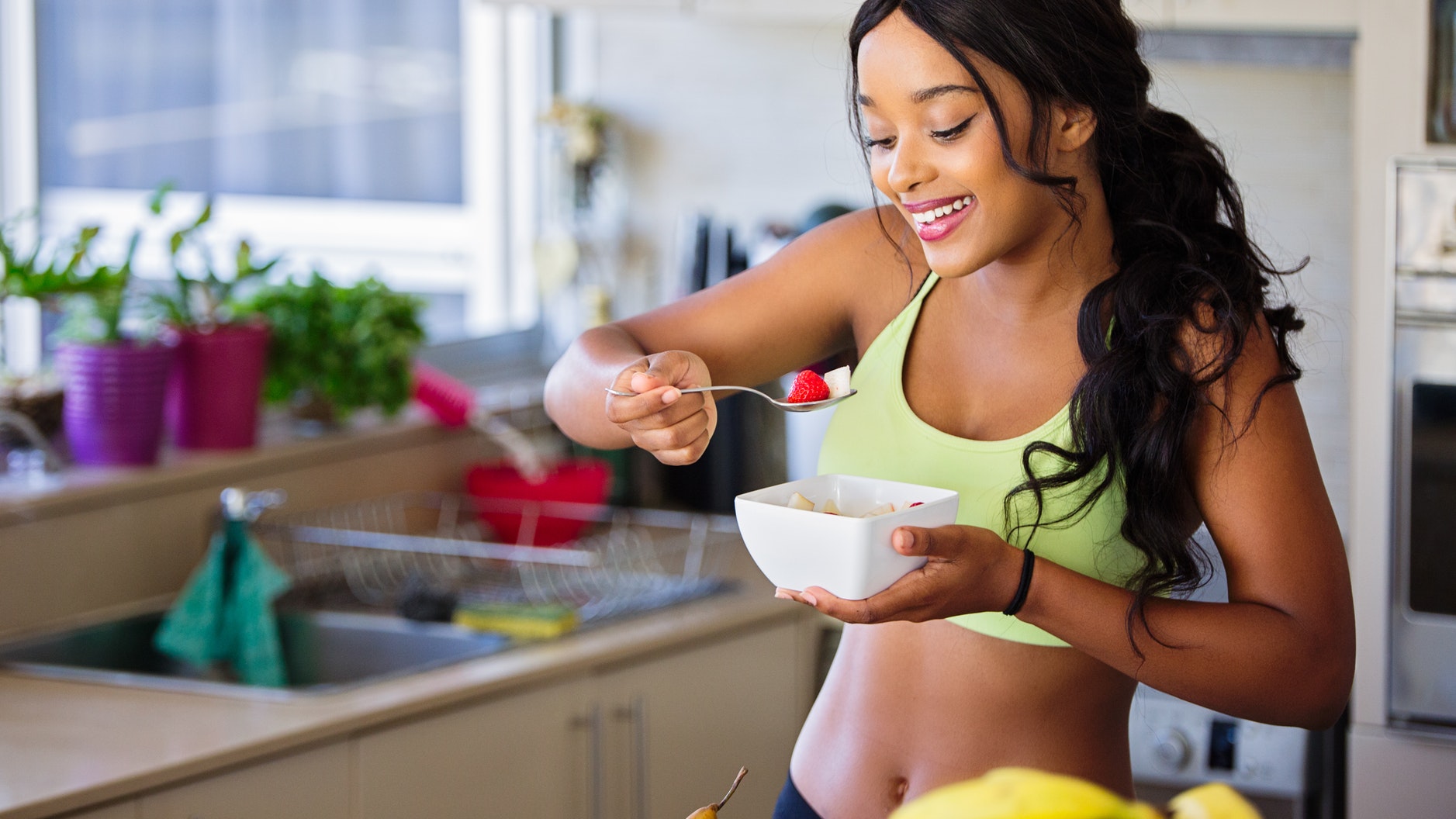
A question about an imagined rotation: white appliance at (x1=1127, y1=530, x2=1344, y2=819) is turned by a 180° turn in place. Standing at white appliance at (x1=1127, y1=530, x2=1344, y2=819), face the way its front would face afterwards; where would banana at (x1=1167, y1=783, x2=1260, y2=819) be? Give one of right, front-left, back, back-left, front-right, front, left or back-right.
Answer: back

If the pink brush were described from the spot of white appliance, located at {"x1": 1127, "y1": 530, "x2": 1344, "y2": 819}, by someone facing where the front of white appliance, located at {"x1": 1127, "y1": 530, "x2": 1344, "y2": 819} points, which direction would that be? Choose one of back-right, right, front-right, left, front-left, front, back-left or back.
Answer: right

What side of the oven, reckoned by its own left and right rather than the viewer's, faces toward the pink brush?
right

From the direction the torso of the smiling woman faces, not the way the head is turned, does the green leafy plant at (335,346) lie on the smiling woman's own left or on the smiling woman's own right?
on the smiling woman's own right

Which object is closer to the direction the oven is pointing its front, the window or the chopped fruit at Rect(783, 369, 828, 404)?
the chopped fruit

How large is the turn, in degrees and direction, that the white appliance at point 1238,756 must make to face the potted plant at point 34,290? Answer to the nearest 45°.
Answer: approximately 45° to its right

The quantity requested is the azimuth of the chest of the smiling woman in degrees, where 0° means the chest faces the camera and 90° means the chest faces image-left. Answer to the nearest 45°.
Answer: approximately 45°

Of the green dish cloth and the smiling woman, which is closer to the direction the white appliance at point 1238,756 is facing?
the smiling woman

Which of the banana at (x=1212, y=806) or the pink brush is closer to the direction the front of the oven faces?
the banana

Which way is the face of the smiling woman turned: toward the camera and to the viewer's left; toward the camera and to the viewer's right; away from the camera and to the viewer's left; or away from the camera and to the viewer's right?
toward the camera and to the viewer's left

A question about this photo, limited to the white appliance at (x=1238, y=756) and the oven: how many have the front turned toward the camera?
2

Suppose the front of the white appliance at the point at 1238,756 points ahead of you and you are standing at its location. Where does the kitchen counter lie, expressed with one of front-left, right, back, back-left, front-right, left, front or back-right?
front-right

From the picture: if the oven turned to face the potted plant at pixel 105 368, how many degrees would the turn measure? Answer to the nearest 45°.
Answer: approximately 45° to its right

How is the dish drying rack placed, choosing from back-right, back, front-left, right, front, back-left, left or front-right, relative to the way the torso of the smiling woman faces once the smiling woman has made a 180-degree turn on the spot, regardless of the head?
left

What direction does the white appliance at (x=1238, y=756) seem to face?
toward the camera

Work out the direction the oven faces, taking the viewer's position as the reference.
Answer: facing the viewer

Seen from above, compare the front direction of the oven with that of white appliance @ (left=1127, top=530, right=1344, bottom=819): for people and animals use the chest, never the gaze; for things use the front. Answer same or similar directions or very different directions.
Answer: same or similar directions

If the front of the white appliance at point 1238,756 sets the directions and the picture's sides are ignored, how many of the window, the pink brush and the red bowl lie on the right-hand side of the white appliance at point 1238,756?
3
